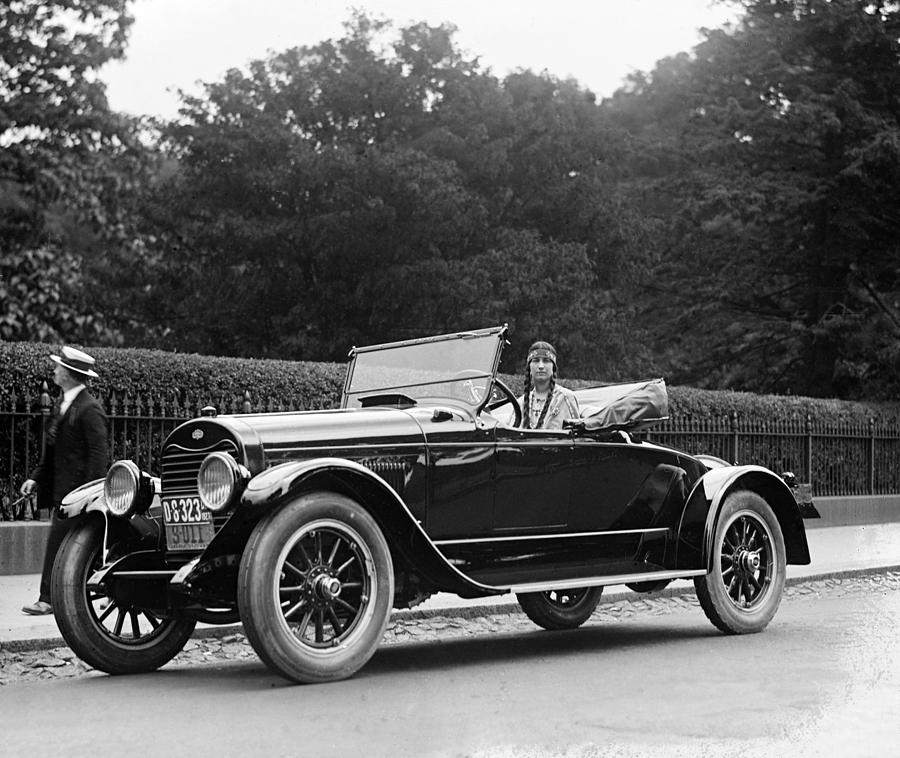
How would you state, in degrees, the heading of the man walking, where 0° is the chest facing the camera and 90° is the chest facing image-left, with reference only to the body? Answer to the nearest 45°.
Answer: approximately 90°

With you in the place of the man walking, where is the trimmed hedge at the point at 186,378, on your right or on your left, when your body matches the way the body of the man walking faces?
on your right

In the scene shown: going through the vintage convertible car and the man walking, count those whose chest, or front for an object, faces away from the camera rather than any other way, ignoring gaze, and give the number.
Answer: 0

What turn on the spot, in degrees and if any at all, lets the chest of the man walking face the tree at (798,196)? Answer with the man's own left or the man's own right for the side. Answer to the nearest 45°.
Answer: approximately 135° to the man's own right

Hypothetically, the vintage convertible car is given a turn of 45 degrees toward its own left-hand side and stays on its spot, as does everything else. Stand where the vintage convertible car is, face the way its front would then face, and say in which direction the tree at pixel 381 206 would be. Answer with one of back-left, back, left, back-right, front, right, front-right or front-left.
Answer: back

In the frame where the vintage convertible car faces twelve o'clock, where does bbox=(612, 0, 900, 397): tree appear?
The tree is roughly at 5 o'clock from the vintage convertible car.

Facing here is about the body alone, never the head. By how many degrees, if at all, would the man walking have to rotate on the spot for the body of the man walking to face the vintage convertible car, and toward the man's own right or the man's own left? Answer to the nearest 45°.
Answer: approximately 135° to the man's own left

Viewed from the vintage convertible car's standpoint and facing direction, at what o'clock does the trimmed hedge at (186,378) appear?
The trimmed hedge is roughly at 4 o'clock from the vintage convertible car.
